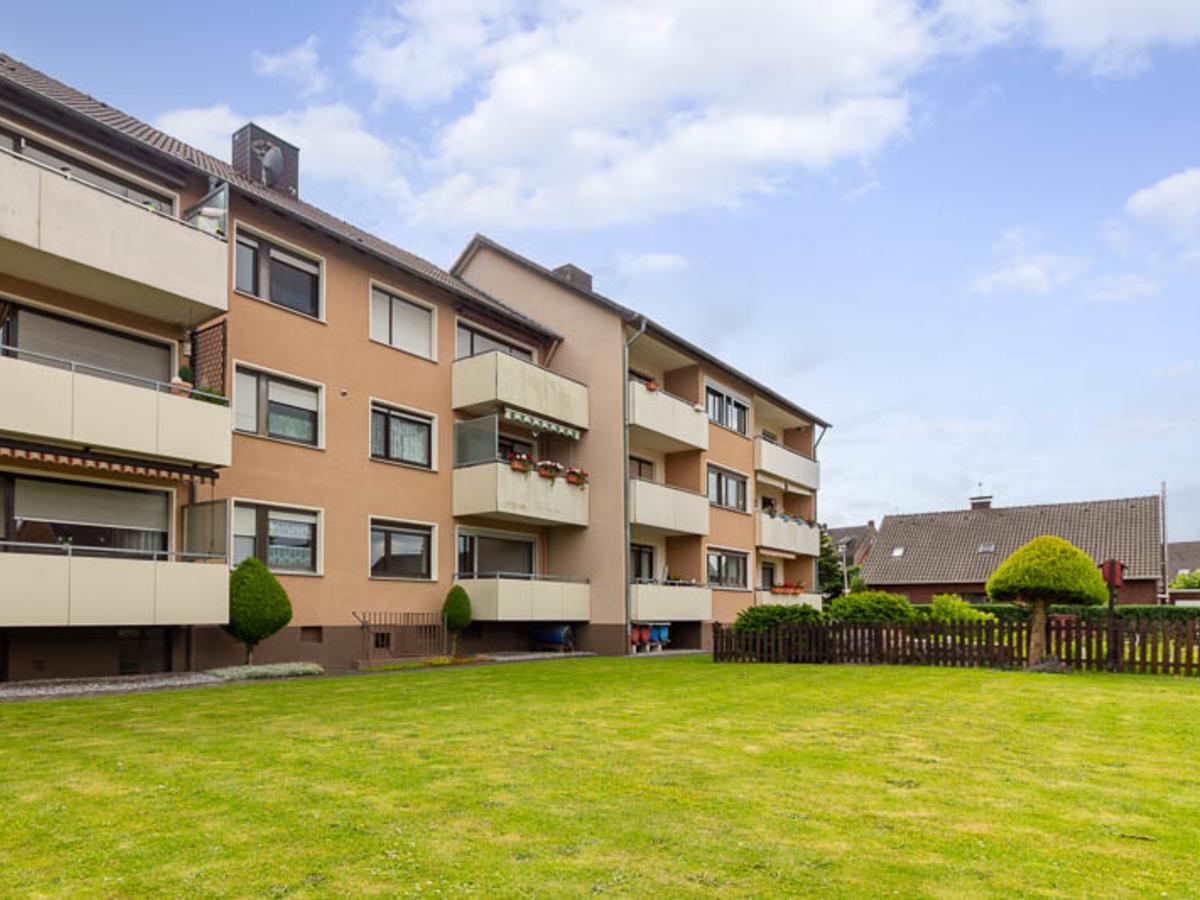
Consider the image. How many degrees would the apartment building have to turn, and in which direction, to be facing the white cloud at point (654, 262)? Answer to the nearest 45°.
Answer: approximately 90° to its left

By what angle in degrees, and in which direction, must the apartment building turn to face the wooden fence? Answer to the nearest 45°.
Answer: approximately 45° to its left

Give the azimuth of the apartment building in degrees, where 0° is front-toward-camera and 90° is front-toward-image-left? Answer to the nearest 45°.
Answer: approximately 315°

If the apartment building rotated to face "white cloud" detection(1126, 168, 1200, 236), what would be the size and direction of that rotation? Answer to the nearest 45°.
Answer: approximately 45° to its left

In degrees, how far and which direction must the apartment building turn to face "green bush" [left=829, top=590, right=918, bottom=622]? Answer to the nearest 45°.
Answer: approximately 45° to its left

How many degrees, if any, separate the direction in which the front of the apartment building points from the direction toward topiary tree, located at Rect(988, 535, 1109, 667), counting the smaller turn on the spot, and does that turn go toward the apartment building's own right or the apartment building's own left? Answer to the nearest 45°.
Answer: approximately 45° to the apartment building's own left
